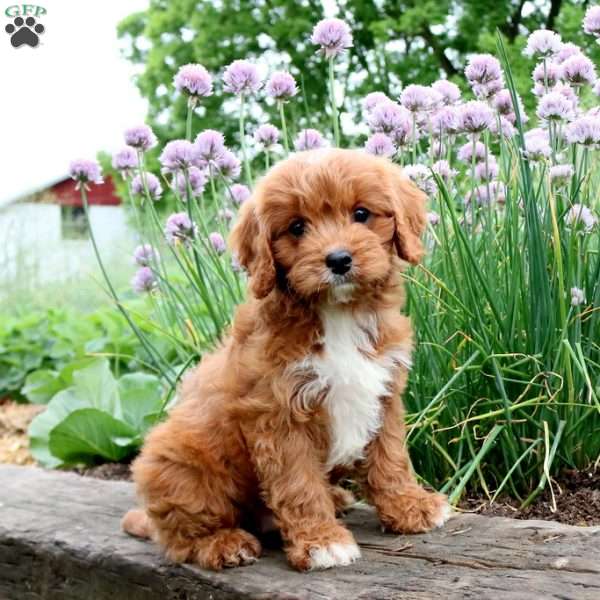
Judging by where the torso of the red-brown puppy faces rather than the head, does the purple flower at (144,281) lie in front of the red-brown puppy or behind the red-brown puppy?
behind

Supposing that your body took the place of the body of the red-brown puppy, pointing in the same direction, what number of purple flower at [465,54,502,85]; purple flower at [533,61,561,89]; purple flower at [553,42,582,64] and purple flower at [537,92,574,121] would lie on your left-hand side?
4

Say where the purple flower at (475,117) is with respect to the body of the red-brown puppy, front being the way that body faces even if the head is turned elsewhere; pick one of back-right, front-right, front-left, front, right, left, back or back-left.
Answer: left

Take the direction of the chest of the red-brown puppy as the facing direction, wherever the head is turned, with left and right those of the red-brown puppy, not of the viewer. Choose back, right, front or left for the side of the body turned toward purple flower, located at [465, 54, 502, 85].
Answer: left

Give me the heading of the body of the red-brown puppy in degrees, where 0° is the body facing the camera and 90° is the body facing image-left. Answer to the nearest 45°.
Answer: approximately 315°

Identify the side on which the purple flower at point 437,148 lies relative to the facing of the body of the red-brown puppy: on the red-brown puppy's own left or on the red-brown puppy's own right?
on the red-brown puppy's own left

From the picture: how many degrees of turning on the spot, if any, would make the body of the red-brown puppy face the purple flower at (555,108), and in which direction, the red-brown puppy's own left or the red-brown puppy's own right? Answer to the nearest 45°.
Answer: approximately 90° to the red-brown puppy's own left

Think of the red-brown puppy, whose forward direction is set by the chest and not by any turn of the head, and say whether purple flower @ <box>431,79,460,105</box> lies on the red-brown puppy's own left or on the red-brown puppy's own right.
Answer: on the red-brown puppy's own left

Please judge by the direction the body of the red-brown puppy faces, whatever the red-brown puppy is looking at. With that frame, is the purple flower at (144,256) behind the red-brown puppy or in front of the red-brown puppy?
behind
